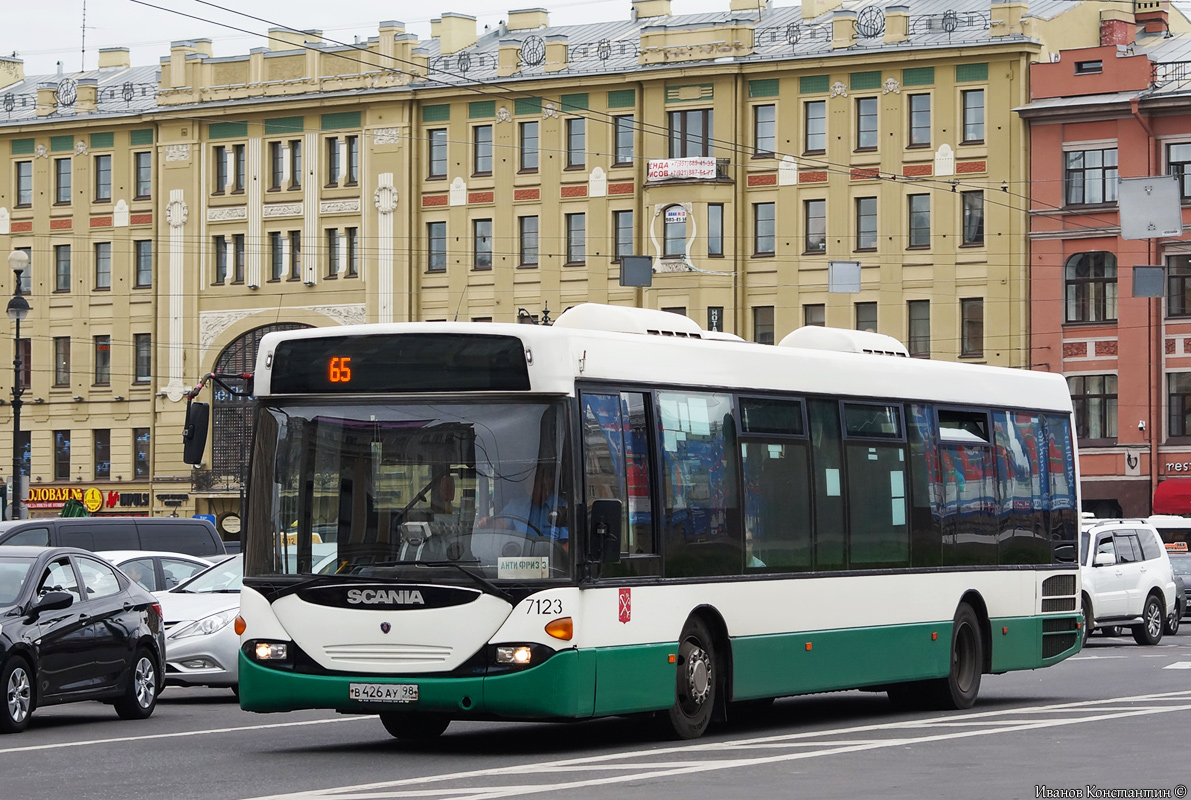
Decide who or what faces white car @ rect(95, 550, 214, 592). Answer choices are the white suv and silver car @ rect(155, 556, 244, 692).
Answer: the white suv

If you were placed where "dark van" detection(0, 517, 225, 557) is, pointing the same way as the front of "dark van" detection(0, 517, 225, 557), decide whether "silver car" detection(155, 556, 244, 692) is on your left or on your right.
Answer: on your left

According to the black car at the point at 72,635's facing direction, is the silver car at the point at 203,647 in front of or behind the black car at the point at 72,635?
behind

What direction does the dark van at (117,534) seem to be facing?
to the viewer's left

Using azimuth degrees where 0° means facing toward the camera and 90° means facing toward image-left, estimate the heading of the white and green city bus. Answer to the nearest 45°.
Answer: approximately 45°

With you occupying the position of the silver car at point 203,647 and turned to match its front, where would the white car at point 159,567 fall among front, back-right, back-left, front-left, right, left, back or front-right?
back-right
